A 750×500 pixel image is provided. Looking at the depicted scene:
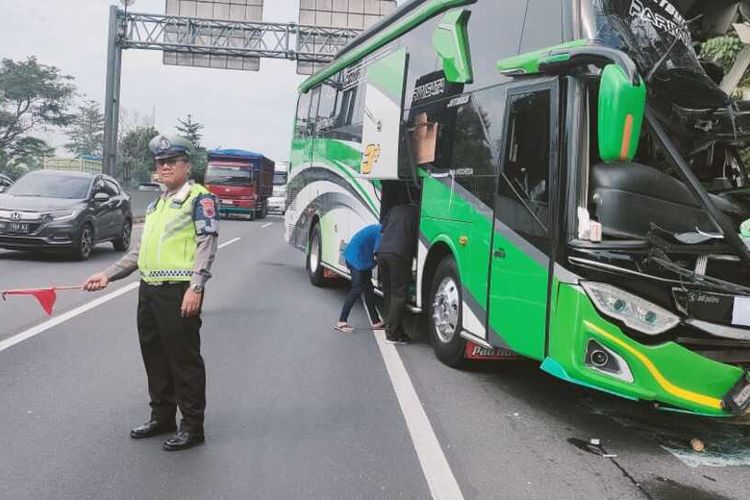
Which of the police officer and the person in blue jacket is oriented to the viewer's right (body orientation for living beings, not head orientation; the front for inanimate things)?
the person in blue jacket

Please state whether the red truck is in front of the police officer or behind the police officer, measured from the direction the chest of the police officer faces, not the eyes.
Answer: behind

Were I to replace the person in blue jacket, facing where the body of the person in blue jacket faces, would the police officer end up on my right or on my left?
on my right

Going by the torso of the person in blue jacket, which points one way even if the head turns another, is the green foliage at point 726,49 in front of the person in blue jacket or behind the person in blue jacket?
in front

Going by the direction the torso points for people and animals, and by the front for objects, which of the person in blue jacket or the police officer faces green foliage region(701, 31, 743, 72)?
the person in blue jacket

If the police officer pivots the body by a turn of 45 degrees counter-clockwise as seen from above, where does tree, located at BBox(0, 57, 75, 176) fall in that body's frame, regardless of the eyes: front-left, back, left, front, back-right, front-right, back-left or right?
back

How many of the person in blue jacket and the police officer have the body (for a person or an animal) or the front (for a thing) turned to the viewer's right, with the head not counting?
1

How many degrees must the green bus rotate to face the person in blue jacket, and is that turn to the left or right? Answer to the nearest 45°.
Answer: approximately 90° to its right

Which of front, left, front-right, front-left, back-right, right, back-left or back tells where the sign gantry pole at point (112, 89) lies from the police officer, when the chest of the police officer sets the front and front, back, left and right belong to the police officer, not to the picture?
back-right

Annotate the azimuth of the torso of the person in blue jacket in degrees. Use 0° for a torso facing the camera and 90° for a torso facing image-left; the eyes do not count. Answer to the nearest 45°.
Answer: approximately 270°

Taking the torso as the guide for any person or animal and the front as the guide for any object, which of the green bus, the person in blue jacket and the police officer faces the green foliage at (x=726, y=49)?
the person in blue jacket

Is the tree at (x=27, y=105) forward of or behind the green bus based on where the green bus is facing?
behind

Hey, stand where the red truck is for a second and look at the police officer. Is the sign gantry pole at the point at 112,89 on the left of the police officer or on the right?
right
